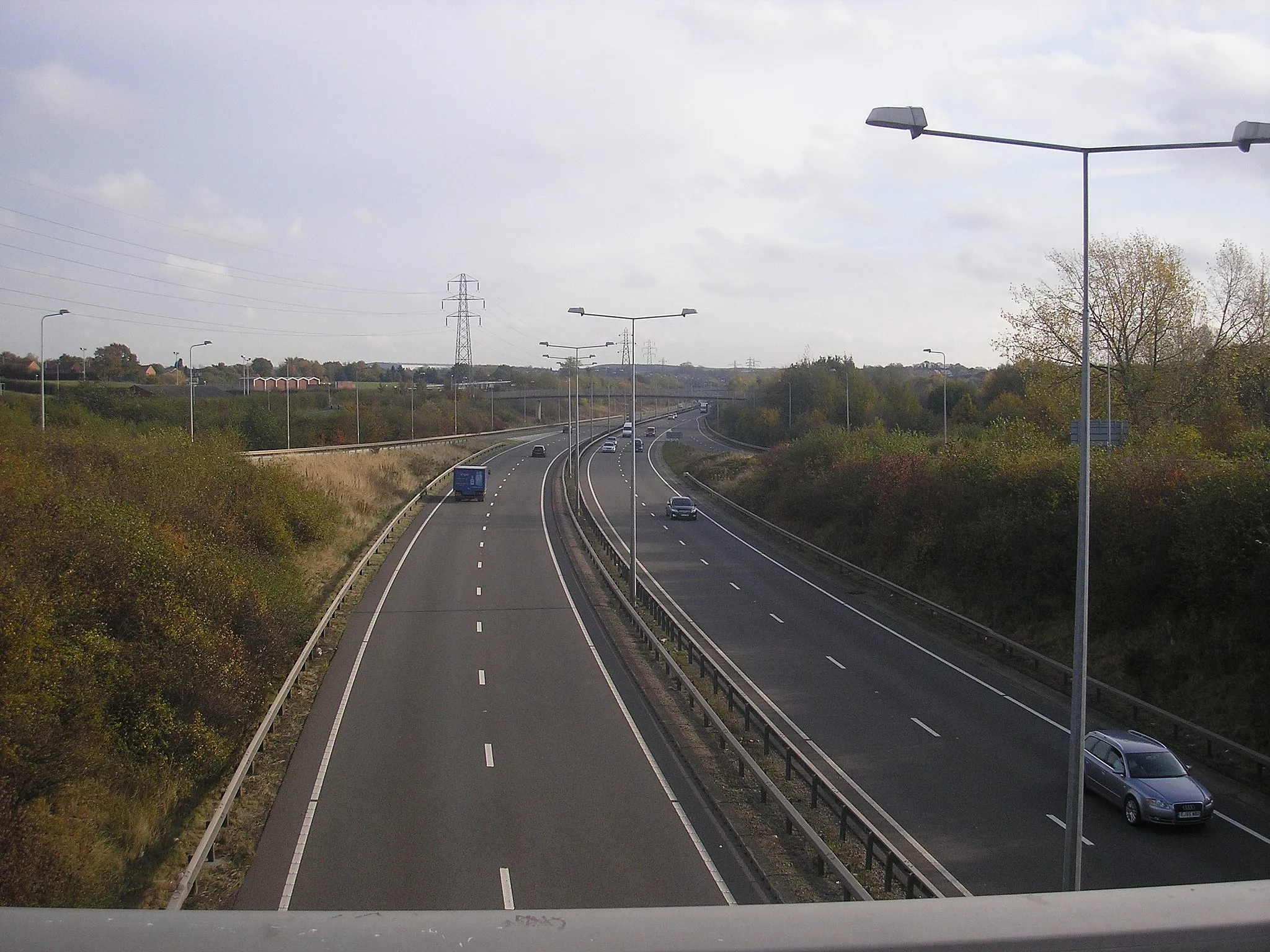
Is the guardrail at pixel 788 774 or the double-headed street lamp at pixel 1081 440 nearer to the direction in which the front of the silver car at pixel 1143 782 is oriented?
the double-headed street lamp

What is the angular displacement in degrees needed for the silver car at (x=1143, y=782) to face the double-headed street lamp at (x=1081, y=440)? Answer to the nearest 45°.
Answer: approximately 45° to its right

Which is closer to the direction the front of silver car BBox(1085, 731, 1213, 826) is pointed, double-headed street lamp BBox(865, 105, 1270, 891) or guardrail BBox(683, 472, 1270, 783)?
the double-headed street lamp

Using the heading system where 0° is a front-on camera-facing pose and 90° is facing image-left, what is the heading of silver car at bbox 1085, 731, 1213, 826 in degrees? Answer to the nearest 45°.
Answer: approximately 315°

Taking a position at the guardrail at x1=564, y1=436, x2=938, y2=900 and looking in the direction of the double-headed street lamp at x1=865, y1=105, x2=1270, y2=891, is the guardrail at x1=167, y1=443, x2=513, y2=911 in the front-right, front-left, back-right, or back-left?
back-right
